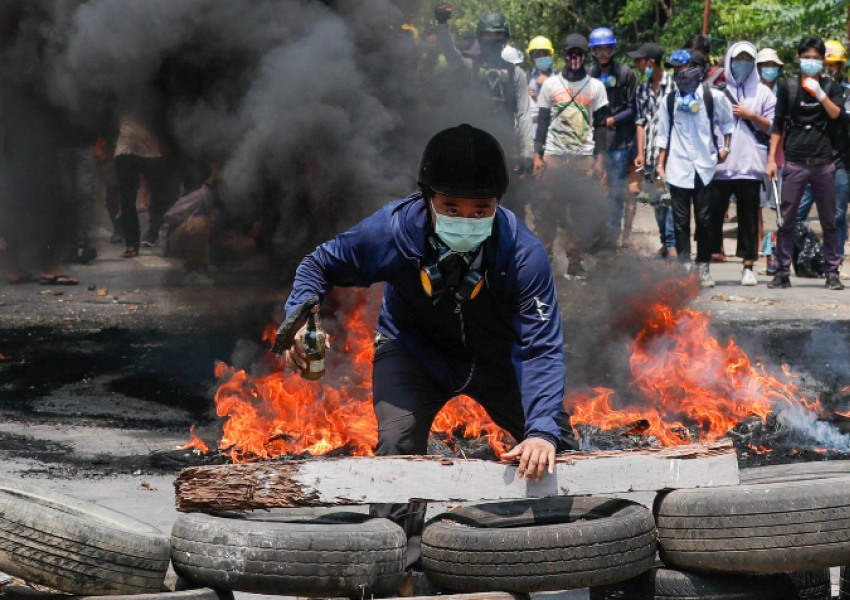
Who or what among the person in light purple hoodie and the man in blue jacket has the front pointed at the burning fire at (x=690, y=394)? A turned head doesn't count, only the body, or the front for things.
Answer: the person in light purple hoodie

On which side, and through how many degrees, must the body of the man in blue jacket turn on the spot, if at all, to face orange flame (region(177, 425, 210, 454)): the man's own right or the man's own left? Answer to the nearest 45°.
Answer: approximately 135° to the man's own right

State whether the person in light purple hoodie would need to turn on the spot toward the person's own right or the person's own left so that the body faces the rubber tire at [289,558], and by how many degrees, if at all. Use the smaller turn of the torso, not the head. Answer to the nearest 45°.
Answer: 0° — they already face it

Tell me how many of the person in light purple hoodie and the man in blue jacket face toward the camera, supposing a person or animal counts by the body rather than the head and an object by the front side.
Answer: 2

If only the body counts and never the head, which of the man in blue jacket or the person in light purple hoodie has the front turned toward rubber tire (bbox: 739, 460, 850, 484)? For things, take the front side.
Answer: the person in light purple hoodie

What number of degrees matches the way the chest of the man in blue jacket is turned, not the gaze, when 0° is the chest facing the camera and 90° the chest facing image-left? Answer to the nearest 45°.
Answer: approximately 0°

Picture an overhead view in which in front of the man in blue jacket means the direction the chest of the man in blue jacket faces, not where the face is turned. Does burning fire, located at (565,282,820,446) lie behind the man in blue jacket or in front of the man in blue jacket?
behind

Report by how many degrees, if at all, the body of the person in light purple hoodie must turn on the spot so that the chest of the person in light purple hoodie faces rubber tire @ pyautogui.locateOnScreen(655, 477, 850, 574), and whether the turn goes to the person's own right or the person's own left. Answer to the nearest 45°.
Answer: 0° — they already face it

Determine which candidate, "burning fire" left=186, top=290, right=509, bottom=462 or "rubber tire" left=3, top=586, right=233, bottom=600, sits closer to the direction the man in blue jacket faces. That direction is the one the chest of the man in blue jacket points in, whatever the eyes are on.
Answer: the rubber tire
